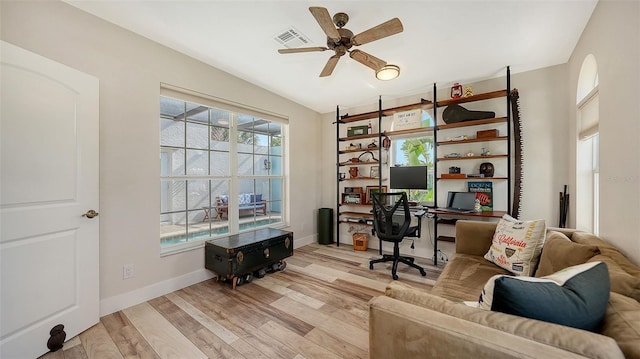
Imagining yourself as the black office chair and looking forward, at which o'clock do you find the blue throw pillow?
The blue throw pillow is roughly at 4 o'clock from the black office chair.

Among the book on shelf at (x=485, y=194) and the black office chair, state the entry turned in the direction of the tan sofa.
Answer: the book on shelf

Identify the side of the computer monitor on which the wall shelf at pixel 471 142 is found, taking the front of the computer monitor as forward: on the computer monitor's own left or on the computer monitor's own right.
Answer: on the computer monitor's own left

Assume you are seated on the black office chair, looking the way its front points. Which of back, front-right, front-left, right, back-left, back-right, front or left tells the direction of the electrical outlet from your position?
back

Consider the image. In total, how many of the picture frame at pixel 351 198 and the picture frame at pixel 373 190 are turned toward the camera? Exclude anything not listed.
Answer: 2

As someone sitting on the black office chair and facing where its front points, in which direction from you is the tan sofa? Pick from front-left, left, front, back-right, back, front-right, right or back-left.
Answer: back-right

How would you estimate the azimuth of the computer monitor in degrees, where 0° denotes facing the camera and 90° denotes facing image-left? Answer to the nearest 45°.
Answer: approximately 0°

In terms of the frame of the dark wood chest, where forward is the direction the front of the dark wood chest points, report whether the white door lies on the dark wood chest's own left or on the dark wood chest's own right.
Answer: on the dark wood chest's own right

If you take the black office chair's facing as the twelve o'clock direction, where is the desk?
The desk is roughly at 1 o'clock from the black office chair.

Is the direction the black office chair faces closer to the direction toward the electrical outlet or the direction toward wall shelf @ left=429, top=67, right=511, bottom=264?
the wall shelf

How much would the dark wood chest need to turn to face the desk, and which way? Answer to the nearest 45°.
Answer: approximately 45° to its left
